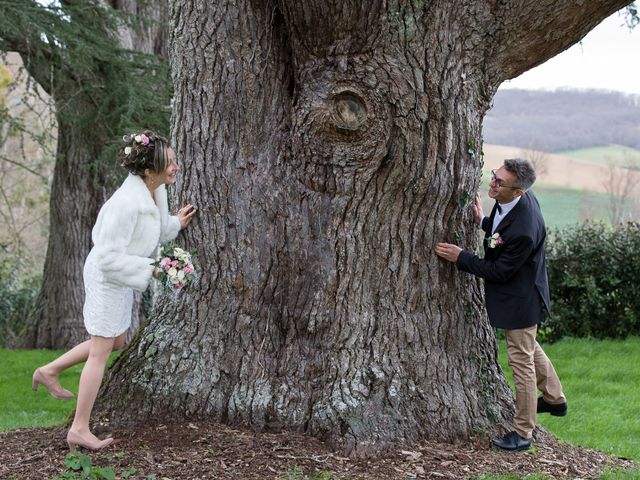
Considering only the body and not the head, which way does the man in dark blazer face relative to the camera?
to the viewer's left

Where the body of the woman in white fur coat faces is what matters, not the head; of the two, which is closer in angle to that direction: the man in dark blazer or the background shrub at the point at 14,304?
the man in dark blazer

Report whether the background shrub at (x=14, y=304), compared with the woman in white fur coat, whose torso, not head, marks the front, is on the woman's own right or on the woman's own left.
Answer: on the woman's own left

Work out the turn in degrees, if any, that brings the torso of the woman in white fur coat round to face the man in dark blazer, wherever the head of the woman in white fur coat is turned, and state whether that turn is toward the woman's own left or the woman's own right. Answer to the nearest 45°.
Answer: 0° — they already face them

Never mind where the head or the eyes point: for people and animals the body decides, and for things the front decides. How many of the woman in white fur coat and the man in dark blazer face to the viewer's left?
1

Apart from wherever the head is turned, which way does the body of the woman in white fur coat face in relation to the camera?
to the viewer's right

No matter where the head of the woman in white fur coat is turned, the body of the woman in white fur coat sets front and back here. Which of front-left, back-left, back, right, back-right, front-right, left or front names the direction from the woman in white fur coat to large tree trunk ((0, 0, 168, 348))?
left

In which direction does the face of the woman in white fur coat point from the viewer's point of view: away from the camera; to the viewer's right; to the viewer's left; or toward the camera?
to the viewer's right

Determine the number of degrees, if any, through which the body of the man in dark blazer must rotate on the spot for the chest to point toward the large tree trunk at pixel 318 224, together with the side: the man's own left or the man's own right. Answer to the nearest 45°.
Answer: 0° — they already face it

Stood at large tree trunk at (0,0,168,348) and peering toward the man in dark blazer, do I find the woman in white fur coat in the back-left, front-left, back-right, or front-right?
front-right

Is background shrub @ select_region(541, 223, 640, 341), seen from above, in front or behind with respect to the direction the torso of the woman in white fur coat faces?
in front

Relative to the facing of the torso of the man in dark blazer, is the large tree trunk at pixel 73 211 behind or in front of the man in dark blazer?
in front

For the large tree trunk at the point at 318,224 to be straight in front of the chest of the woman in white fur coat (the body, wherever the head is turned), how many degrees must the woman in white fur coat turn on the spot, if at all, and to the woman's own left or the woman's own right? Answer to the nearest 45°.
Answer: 0° — they already face it
